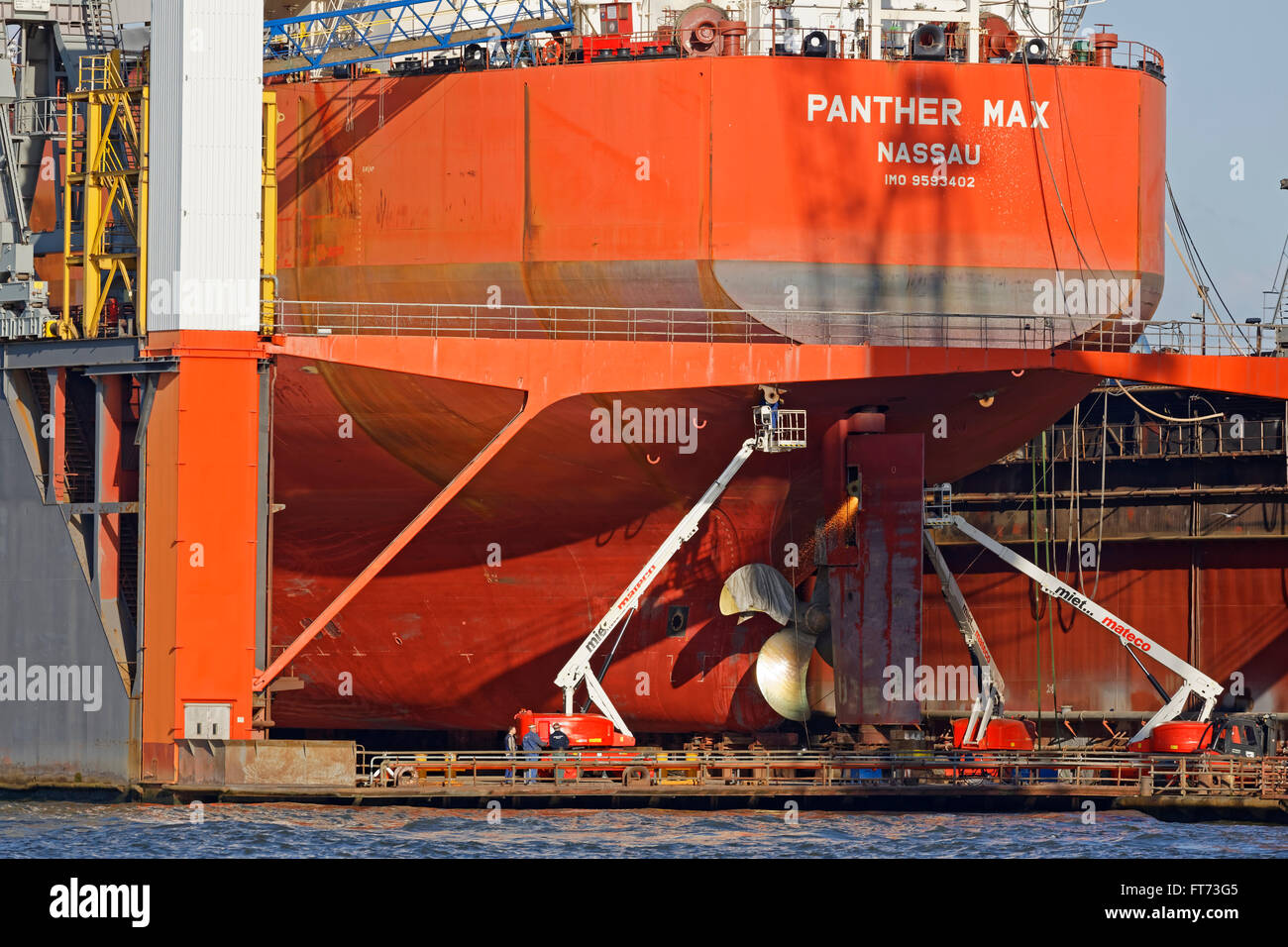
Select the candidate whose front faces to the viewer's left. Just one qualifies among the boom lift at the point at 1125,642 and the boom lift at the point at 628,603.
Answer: the boom lift at the point at 1125,642

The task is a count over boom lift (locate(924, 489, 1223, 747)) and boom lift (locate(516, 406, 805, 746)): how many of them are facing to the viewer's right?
1

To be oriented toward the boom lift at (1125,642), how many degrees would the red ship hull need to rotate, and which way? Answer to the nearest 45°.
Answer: approximately 135° to its right

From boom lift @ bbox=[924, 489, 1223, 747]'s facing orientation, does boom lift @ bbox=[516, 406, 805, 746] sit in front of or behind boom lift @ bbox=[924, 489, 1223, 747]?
in front

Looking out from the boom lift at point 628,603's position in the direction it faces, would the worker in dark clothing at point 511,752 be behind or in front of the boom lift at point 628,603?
behind

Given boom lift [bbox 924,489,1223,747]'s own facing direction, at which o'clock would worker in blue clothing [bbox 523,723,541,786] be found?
The worker in blue clothing is roughly at 11 o'clock from the boom lift.

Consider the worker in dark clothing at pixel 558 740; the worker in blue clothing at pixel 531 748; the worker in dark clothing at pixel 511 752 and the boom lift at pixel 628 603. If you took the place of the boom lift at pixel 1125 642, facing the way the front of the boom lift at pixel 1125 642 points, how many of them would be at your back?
0

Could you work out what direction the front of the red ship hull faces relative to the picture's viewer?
facing away from the viewer and to the left of the viewer

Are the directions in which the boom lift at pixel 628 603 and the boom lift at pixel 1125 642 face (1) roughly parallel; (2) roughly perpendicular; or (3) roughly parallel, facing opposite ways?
roughly parallel, facing opposite ways

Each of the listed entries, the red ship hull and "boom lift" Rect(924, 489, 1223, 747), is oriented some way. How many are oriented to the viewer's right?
0

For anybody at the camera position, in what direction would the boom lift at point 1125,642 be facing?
facing to the left of the viewer

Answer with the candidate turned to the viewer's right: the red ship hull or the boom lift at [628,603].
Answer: the boom lift

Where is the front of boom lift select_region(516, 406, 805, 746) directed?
to the viewer's right

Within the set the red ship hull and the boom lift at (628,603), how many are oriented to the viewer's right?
1

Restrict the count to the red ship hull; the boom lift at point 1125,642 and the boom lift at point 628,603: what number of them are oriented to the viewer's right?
1
